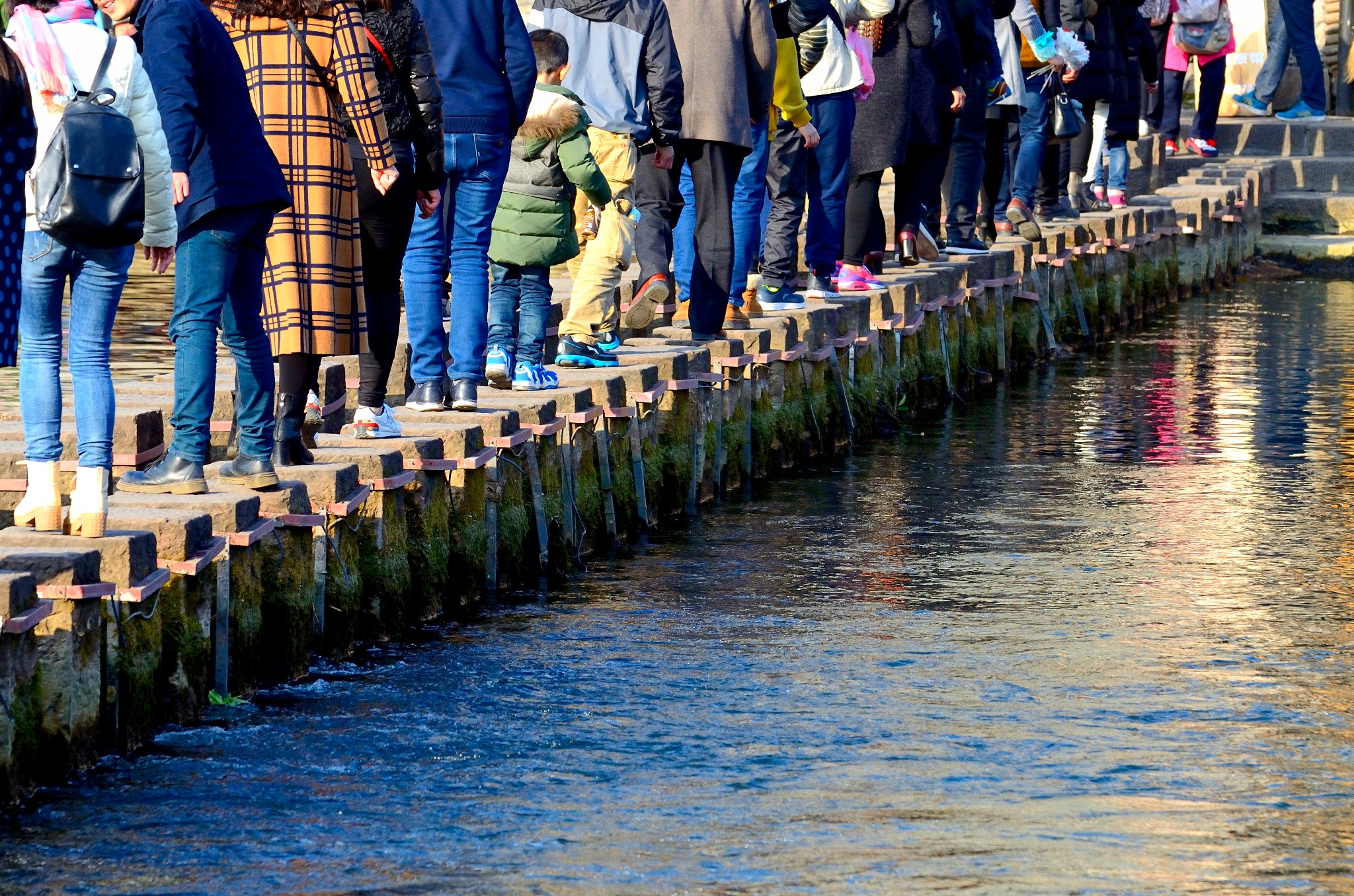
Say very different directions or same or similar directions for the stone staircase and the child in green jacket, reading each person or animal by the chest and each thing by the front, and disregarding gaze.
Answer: very different directions

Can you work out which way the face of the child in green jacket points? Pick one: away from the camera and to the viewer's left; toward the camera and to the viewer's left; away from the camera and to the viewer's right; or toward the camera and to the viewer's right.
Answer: away from the camera and to the viewer's right

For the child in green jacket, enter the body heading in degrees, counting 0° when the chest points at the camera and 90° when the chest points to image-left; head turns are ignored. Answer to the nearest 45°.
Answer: approximately 225°

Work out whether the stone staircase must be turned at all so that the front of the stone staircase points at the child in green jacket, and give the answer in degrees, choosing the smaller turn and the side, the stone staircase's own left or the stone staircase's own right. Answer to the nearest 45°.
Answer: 0° — it already faces them

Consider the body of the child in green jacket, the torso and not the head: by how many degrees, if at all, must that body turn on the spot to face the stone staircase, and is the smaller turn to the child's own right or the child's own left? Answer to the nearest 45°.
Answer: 0° — they already face it
